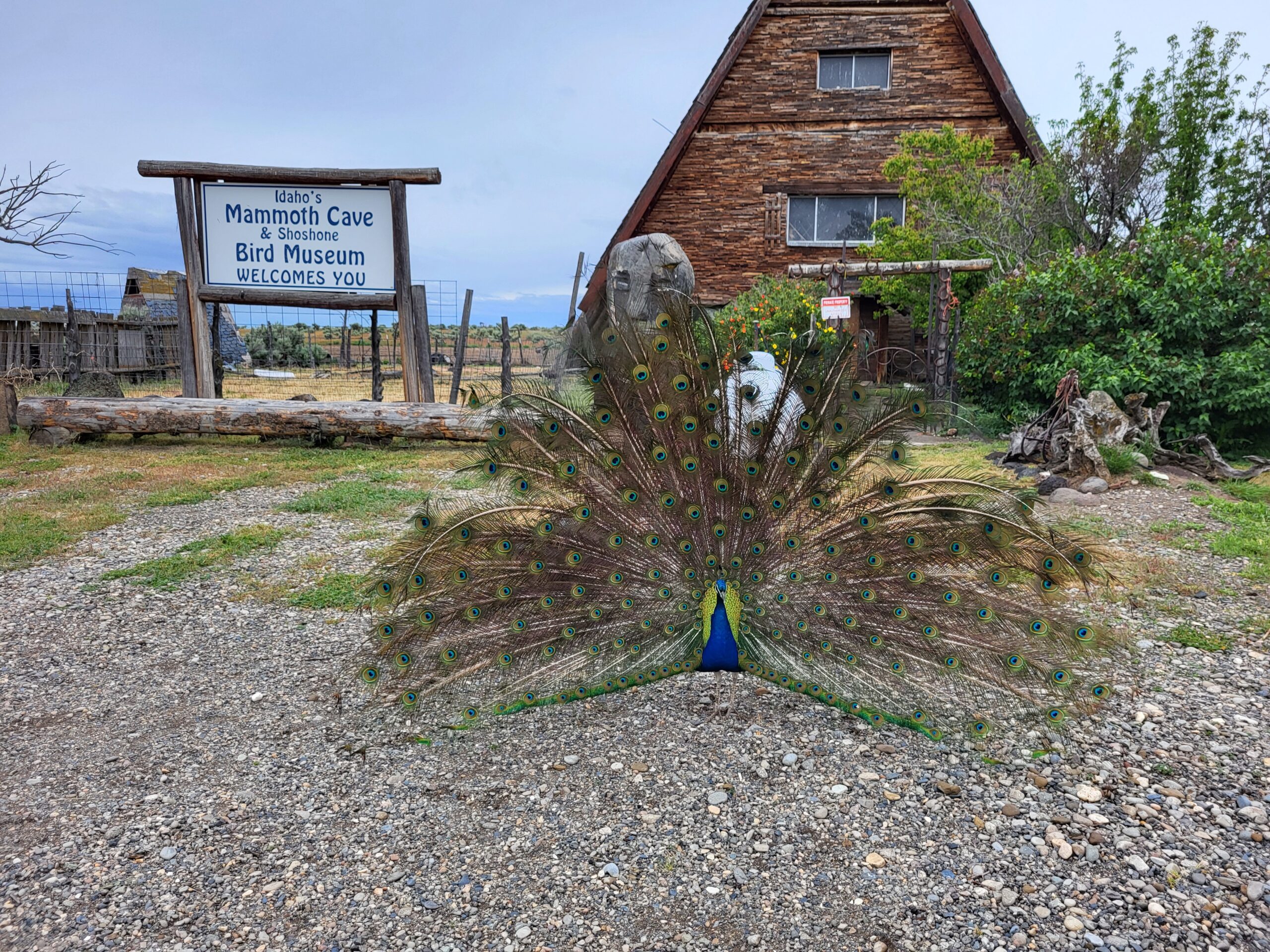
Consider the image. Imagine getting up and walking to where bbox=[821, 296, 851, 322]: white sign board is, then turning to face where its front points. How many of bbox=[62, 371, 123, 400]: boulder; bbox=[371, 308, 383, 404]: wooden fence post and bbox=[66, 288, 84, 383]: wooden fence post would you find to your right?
3

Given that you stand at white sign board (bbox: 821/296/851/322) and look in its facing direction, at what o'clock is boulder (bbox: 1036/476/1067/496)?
The boulder is roughly at 11 o'clock from the white sign board.

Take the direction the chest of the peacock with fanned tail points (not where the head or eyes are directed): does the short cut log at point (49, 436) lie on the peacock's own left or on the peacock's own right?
on the peacock's own right

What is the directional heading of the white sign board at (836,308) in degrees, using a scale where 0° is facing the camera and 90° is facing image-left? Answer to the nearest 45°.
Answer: approximately 0°

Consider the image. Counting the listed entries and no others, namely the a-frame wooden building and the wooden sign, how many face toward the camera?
2

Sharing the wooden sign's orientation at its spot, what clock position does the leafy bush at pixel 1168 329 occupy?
The leafy bush is roughly at 10 o'clock from the wooden sign.

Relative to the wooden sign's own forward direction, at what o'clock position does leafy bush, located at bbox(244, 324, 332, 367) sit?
The leafy bush is roughly at 6 o'clock from the wooden sign.

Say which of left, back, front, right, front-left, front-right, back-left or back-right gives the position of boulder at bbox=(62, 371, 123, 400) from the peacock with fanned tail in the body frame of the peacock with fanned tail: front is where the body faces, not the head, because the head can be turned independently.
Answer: back-right
